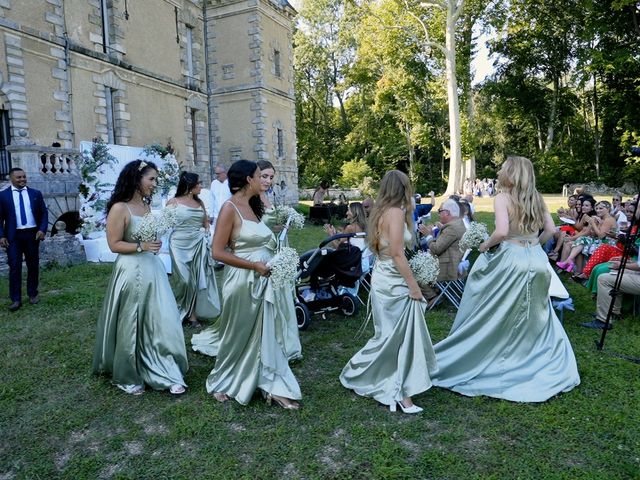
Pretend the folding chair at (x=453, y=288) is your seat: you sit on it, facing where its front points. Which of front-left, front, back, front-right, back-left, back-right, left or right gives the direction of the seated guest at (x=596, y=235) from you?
back-right

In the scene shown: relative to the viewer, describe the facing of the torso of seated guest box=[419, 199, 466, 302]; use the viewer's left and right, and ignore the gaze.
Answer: facing to the left of the viewer

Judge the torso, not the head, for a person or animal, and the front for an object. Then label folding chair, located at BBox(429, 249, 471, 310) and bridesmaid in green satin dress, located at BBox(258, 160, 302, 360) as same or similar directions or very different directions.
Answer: very different directions

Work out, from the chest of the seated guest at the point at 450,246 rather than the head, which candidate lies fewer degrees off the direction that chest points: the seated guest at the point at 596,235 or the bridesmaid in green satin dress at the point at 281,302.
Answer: the bridesmaid in green satin dress

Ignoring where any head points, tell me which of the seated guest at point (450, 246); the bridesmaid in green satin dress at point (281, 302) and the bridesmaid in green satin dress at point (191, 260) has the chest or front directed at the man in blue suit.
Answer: the seated guest

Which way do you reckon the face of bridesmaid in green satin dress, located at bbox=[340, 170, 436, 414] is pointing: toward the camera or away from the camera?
away from the camera

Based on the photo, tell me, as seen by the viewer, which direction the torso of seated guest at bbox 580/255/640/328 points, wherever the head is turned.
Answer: to the viewer's left

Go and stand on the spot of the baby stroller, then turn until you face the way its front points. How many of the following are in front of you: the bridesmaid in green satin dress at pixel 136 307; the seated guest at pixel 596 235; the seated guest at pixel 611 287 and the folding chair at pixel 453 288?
1

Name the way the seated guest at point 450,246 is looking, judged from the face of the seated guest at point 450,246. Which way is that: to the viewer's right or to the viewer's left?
to the viewer's left

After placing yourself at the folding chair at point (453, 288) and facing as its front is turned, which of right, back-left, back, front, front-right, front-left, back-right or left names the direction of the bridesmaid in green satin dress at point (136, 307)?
front-left

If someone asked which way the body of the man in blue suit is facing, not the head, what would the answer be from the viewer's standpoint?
toward the camera

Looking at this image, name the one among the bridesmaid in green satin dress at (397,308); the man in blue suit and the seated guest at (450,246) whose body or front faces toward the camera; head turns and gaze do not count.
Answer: the man in blue suit

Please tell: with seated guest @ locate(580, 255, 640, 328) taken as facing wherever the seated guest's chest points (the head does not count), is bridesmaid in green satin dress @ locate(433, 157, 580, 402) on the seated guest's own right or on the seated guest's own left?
on the seated guest's own left

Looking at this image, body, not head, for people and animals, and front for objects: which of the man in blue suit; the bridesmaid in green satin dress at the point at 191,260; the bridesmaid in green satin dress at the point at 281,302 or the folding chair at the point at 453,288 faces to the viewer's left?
the folding chair
